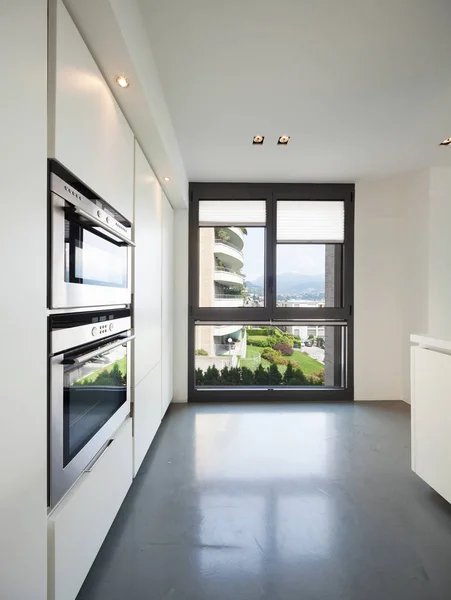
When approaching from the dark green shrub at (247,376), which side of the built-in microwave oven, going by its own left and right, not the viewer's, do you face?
left

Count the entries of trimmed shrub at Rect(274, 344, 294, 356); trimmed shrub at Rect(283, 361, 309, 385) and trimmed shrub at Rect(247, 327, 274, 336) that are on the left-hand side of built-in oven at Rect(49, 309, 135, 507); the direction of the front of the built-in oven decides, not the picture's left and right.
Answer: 3

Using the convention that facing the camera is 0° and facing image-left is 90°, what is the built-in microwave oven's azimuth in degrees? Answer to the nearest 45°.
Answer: approximately 315°

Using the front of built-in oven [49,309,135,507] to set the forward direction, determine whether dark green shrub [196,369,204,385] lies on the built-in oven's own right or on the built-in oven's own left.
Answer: on the built-in oven's own left

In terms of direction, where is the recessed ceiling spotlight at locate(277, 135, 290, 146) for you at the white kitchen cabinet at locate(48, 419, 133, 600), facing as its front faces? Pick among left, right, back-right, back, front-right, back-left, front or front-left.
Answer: left

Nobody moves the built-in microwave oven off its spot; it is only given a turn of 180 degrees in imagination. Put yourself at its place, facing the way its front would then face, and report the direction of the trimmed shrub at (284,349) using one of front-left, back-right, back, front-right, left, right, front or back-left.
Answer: right

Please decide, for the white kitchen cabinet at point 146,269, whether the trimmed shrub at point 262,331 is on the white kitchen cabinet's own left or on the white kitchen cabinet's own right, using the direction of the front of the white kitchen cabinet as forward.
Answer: on the white kitchen cabinet's own left

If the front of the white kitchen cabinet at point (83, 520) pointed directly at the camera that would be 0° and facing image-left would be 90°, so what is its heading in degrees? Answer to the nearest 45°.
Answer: approximately 315°

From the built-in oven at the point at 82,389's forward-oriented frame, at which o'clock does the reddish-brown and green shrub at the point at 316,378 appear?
The reddish-brown and green shrub is roughly at 9 o'clock from the built-in oven.

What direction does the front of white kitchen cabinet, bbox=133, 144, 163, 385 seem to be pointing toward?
to the viewer's right

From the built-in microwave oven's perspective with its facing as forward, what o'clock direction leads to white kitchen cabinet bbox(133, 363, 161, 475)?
The white kitchen cabinet is roughly at 8 o'clock from the built-in microwave oven.

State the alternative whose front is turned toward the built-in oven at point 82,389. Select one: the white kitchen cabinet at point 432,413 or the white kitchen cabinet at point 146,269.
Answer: the white kitchen cabinet at point 432,413

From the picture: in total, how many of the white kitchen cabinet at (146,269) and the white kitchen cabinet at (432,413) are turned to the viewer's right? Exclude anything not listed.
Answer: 1
